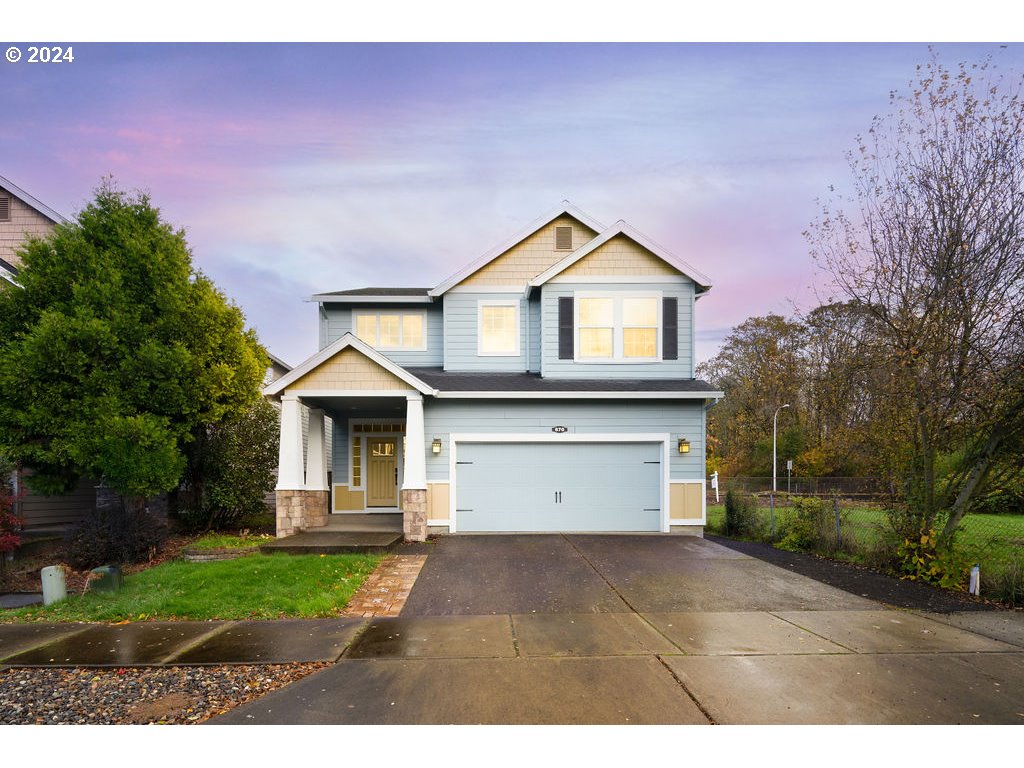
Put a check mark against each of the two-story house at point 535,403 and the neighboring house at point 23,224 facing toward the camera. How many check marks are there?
2

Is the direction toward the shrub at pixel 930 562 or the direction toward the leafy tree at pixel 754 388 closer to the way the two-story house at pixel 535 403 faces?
the shrub

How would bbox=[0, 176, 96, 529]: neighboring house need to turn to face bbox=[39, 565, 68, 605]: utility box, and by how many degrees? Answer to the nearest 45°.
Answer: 0° — it already faces it

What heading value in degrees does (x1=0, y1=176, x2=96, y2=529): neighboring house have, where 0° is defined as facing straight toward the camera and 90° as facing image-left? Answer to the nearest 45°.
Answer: approximately 0°

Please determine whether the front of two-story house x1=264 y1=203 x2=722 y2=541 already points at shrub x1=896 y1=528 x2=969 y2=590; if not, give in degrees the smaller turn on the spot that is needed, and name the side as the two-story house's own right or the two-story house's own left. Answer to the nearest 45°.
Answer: approximately 45° to the two-story house's own left

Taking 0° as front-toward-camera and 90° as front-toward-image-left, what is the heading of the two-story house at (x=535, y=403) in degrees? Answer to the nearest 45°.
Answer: approximately 0°

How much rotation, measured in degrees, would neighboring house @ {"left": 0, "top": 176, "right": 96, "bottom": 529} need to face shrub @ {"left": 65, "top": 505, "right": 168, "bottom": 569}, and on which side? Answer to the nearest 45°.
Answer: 0° — it already faces it

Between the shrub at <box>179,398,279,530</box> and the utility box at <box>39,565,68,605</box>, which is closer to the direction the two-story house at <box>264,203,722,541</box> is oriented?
the utility box

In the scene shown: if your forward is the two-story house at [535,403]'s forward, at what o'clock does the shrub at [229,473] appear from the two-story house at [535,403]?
The shrub is roughly at 3 o'clock from the two-story house.
